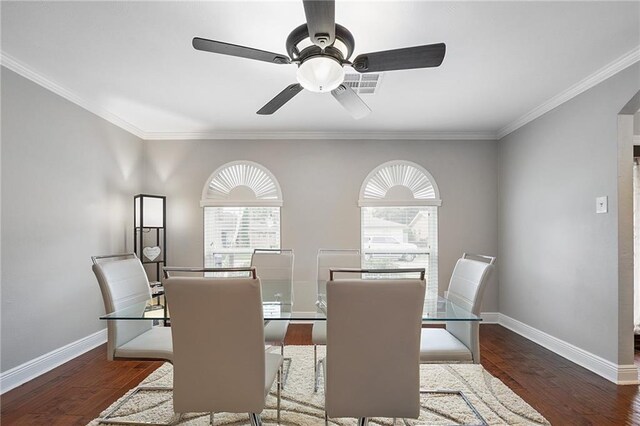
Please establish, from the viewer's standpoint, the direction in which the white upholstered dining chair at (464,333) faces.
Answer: facing the viewer and to the left of the viewer

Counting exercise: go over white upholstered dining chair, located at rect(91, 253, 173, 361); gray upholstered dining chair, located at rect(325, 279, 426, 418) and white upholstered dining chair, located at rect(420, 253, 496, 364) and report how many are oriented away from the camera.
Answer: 1

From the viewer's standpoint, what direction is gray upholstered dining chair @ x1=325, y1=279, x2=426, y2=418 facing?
away from the camera

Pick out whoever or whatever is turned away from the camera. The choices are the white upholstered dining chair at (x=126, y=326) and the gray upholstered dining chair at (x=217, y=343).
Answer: the gray upholstered dining chair

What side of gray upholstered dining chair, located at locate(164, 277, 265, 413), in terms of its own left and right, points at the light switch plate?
right

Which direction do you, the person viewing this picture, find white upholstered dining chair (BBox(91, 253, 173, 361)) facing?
facing the viewer and to the right of the viewer

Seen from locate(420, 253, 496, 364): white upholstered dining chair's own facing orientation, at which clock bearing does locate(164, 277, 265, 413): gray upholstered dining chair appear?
The gray upholstered dining chair is roughly at 12 o'clock from the white upholstered dining chair.

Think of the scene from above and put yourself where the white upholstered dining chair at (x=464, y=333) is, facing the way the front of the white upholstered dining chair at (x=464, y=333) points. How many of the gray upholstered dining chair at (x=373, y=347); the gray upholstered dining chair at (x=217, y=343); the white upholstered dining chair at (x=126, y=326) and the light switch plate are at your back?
1

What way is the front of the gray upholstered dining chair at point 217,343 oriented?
away from the camera

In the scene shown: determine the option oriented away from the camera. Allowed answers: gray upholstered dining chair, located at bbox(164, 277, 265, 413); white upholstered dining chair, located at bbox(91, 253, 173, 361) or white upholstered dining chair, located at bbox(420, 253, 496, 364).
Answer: the gray upholstered dining chair

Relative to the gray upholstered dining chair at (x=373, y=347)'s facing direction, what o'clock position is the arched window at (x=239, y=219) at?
The arched window is roughly at 11 o'clock from the gray upholstered dining chair.

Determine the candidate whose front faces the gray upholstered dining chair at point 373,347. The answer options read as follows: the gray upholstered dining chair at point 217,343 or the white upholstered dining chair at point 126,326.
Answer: the white upholstered dining chair

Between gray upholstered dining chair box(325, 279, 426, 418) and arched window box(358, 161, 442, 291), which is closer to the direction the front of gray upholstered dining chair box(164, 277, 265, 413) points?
the arched window

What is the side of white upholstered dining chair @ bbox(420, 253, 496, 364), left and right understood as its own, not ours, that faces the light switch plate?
back

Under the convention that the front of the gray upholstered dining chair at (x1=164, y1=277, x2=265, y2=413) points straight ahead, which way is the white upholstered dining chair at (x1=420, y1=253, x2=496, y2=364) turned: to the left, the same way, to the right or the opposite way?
to the left

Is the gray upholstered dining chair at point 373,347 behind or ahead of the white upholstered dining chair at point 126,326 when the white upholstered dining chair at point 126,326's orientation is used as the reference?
ahead
